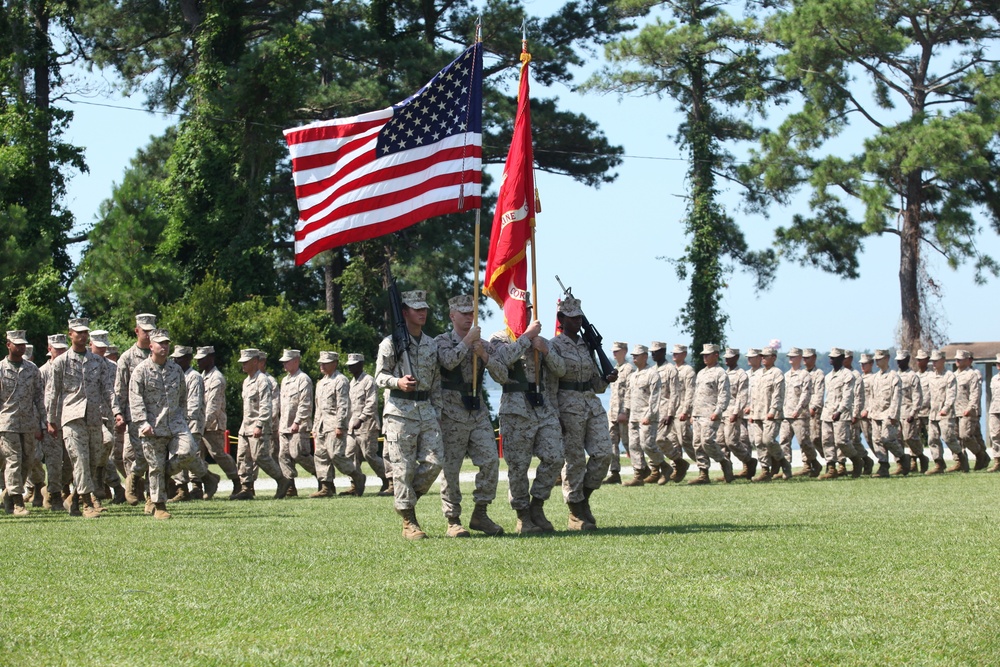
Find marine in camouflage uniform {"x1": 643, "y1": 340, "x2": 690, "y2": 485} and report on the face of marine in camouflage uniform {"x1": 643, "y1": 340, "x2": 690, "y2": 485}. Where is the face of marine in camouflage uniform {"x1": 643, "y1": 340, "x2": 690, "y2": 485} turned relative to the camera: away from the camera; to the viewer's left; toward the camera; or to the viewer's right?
to the viewer's left

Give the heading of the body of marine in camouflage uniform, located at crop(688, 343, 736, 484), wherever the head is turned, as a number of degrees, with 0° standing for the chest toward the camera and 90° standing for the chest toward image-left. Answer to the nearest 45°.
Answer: approximately 45°

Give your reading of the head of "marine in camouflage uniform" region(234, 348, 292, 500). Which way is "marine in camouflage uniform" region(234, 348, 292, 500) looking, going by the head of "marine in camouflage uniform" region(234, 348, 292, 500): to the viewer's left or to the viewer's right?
to the viewer's left

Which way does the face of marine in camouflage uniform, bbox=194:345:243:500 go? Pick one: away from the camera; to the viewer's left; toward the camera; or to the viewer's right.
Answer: to the viewer's left

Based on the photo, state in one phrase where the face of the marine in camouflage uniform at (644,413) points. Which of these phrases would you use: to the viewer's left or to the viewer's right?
to the viewer's left

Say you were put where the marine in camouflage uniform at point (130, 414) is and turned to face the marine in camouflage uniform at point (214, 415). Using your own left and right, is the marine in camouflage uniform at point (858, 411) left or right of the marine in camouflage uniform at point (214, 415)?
right
